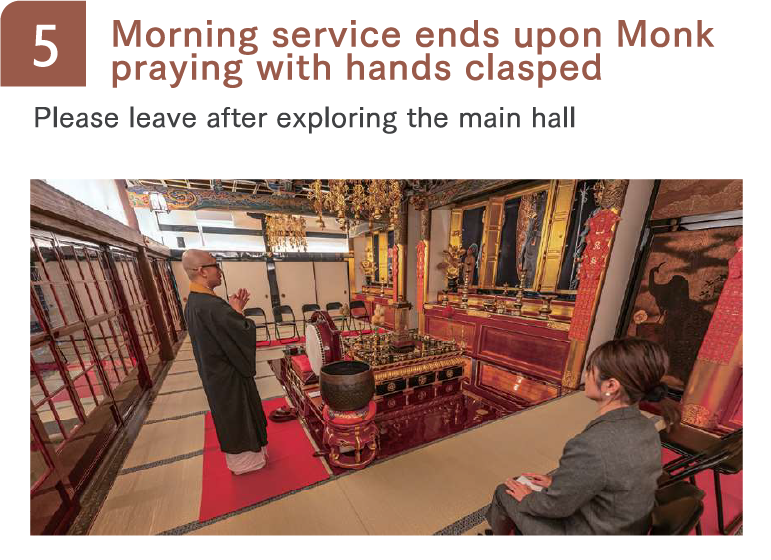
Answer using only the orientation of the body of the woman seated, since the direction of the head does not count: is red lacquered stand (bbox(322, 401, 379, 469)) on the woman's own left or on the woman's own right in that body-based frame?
on the woman's own left

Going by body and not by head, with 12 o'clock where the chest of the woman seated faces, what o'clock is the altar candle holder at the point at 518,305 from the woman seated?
The altar candle holder is roughly at 1 o'clock from the woman seated.

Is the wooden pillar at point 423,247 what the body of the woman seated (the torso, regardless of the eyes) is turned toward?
yes

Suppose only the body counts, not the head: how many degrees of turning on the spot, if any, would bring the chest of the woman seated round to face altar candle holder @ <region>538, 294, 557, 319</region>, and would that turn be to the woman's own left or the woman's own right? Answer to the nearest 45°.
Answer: approximately 45° to the woman's own right

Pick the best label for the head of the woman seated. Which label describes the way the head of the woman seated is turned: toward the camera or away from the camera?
away from the camera

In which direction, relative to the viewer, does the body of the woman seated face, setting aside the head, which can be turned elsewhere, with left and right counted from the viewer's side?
facing away from the viewer and to the left of the viewer
